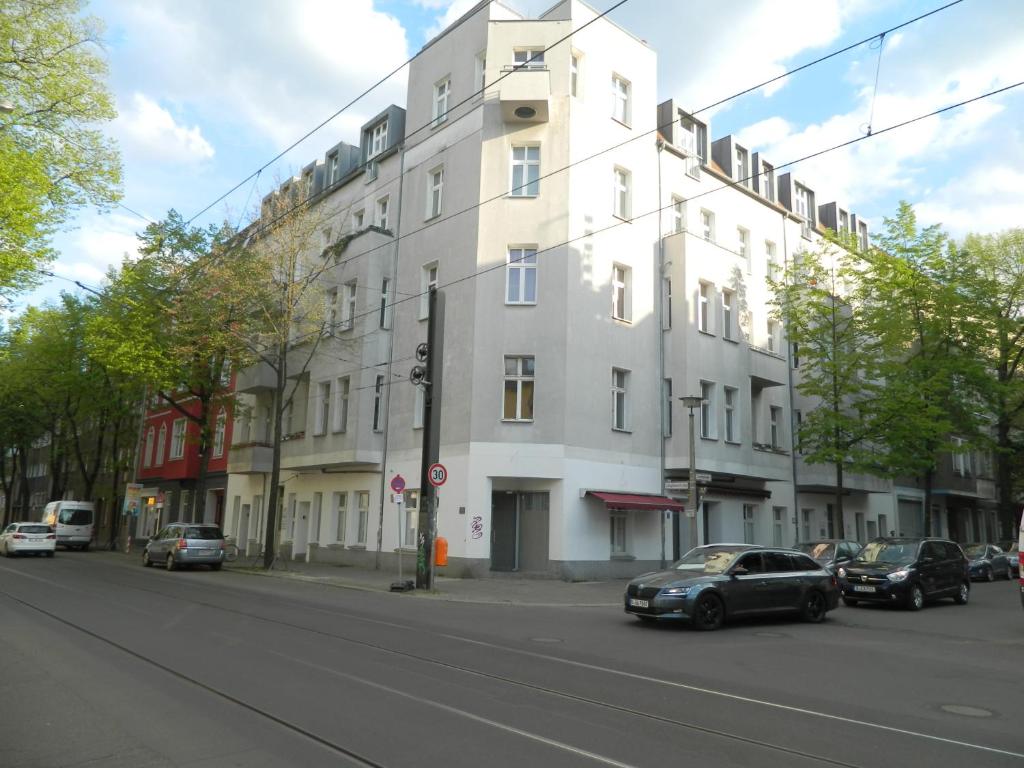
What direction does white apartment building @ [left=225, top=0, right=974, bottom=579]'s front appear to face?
toward the camera

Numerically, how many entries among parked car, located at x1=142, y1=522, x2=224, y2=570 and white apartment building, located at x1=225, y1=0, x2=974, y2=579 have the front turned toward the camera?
1

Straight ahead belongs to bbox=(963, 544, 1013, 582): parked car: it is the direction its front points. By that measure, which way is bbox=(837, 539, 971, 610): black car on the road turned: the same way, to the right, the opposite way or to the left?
the same way

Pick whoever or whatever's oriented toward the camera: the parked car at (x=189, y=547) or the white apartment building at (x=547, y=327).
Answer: the white apartment building

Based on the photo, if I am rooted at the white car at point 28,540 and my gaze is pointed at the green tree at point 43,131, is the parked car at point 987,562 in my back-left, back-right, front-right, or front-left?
front-left

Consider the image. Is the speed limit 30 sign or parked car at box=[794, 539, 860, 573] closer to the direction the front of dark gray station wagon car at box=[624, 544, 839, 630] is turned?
the speed limit 30 sign

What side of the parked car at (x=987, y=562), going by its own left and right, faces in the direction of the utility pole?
front

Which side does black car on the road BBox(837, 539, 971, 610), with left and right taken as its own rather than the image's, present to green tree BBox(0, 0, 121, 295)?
front

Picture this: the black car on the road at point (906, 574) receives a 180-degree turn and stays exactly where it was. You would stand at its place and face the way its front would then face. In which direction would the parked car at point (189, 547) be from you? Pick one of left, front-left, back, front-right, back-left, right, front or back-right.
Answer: back-left

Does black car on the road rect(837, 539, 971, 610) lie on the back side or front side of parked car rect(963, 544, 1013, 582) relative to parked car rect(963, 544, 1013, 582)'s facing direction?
on the front side

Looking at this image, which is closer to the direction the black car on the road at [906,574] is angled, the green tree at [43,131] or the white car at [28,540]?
the green tree

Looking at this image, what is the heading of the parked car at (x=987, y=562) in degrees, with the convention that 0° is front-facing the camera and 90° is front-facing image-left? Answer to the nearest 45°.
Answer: approximately 45°

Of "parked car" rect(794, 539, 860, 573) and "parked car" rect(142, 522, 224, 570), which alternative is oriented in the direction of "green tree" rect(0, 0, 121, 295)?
"parked car" rect(794, 539, 860, 573)

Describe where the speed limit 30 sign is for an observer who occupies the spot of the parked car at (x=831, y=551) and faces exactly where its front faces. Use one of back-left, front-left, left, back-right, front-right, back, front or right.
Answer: front

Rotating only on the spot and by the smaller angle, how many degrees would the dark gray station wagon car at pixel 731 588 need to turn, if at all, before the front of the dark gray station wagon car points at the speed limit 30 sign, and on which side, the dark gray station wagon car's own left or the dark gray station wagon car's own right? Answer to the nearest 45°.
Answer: approximately 90° to the dark gray station wagon car's own right

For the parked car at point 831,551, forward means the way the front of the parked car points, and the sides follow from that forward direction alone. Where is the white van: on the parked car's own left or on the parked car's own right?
on the parked car's own right

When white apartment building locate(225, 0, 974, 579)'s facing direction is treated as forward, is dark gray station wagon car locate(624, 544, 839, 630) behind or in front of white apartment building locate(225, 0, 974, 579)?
in front

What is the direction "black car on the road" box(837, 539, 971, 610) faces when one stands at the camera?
facing the viewer and to the left of the viewer
